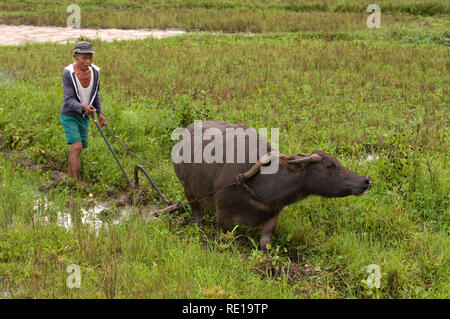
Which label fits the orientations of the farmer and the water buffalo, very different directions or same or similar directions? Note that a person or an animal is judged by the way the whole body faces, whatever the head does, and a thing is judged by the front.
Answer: same or similar directions

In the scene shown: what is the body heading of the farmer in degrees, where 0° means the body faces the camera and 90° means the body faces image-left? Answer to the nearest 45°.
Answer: approximately 315°

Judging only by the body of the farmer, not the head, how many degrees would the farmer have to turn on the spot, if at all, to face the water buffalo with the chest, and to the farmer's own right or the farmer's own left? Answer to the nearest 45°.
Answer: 0° — they already face it

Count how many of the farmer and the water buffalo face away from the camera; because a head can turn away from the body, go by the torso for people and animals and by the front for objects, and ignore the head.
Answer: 0

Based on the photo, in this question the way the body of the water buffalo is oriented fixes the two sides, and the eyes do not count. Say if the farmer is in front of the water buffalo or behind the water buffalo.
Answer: behind

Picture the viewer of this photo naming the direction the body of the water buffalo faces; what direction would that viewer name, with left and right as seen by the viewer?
facing the viewer and to the right of the viewer

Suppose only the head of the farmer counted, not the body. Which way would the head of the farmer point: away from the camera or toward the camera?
toward the camera
